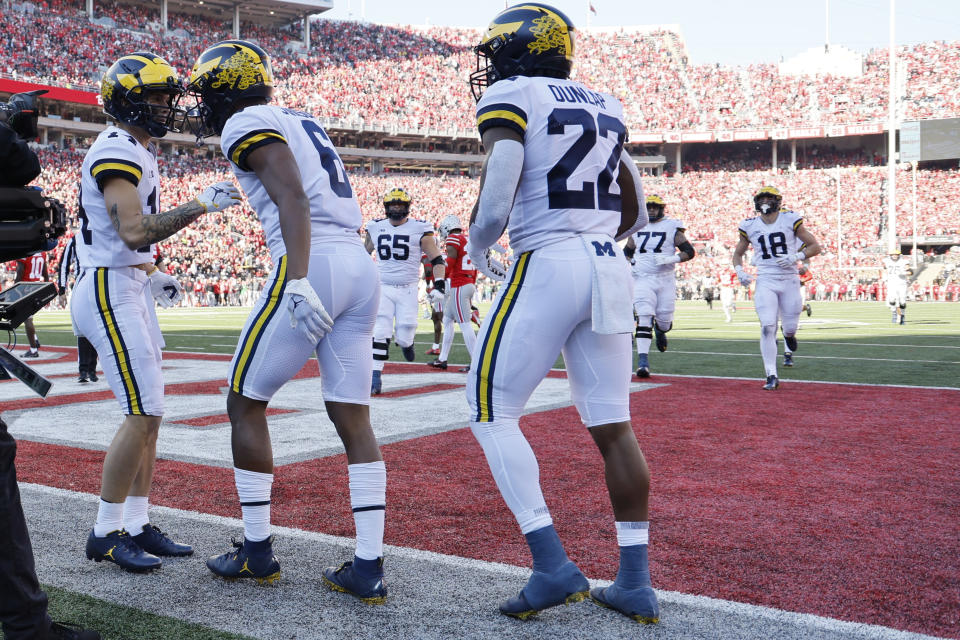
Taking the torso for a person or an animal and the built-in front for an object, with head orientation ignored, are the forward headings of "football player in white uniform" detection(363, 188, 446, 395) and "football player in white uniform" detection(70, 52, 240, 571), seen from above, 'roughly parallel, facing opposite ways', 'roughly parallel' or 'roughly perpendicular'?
roughly perpendicular

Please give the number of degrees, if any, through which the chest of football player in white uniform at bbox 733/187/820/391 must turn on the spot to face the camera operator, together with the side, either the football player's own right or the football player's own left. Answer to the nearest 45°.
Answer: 0° — they already face them

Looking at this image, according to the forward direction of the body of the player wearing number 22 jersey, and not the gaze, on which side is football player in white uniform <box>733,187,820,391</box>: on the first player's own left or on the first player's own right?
on the first player's own right

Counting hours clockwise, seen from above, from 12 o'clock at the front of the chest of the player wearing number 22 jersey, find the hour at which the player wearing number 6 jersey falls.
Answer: The player wearing number 6 jersey is roughly at 11 o'clock from the player wearing number 22 jersey.

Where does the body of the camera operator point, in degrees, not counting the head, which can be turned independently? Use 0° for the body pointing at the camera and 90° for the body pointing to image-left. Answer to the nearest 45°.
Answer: approximately 270°

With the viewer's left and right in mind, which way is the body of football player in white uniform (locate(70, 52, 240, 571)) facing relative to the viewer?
facing to the right of the viewer

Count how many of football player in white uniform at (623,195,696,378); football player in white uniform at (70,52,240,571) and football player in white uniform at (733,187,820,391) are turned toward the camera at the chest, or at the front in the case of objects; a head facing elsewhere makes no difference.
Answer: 2

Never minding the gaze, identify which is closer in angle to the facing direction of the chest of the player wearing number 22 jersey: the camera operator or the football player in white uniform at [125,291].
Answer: the football player in white uniform

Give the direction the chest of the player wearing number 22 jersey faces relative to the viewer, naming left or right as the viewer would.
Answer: facing away from the viewer and to the left of the viewer

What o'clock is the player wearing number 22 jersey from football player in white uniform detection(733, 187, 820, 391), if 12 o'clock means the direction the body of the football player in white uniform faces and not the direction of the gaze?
The player wearing number 22 jersey is roughly at 12 o'clock from the football player in white uniform.
